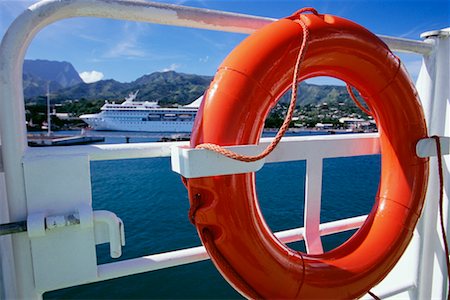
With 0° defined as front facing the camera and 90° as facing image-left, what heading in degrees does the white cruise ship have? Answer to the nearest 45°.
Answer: approximately 90°

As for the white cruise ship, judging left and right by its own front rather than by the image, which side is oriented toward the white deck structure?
left

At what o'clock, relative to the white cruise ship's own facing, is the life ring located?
The life ring is roughly at 9 o'clock from the white cruise ship.
